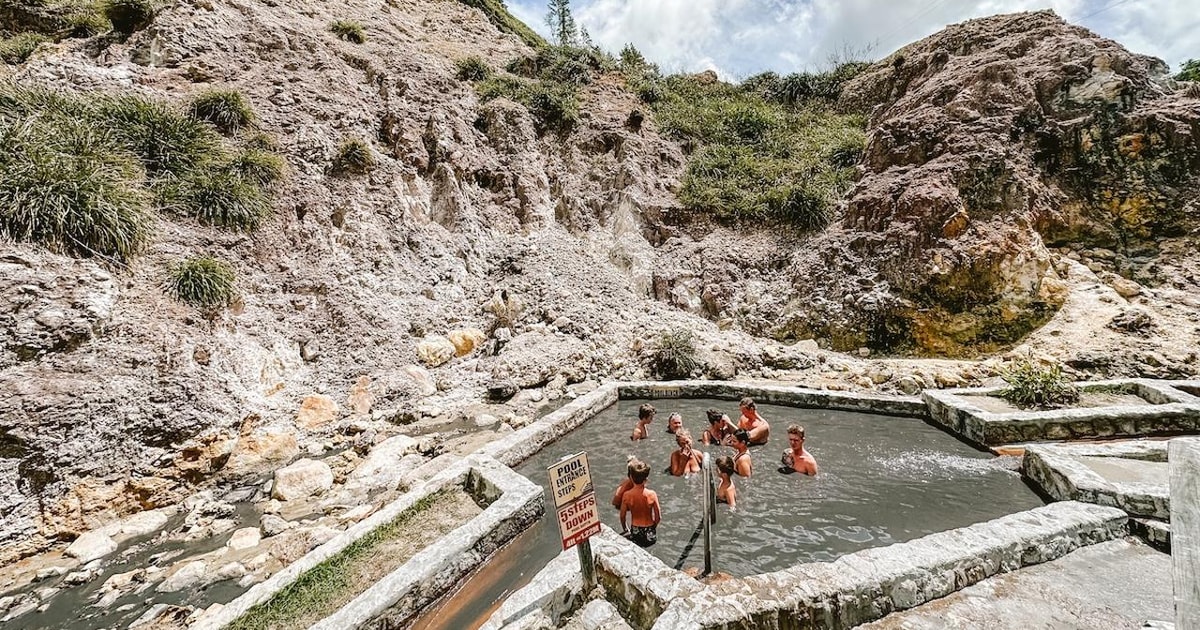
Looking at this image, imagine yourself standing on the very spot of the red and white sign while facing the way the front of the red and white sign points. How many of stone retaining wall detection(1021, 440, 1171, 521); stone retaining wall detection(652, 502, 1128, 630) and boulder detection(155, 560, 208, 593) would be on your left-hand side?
2

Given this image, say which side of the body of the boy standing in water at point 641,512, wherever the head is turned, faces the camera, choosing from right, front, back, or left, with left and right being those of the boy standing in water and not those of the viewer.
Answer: back

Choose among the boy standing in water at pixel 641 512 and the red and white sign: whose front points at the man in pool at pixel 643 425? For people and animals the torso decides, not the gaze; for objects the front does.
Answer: the boy standing in water

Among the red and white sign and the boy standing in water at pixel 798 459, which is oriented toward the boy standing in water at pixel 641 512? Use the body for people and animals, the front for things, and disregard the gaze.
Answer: the boy standing in water at pixel 798 459

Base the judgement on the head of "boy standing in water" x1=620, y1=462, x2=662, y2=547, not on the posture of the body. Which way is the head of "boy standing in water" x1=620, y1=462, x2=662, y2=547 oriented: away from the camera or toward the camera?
away from the camera

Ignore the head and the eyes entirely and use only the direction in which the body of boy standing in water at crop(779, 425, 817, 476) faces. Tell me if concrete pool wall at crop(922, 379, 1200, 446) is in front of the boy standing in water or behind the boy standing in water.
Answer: behind

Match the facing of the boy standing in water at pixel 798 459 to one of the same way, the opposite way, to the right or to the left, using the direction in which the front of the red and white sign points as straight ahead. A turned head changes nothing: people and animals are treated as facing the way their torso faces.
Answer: to the right

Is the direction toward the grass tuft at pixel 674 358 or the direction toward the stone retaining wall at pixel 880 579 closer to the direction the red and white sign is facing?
the stone retaining wall
